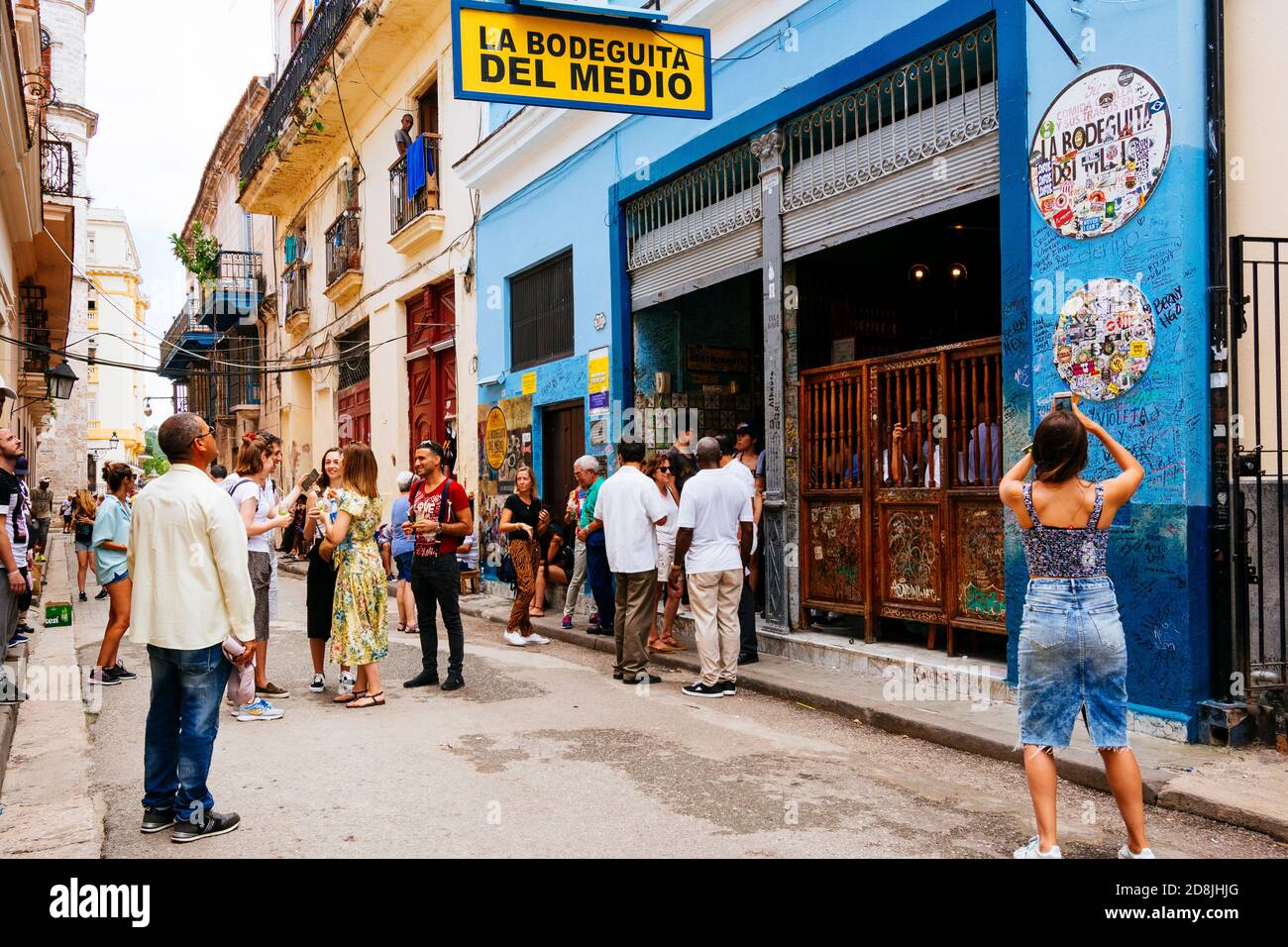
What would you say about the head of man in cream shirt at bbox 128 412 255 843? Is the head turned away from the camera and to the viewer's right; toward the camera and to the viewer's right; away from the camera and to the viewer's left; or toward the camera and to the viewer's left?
away from the camera and to the viewer's right

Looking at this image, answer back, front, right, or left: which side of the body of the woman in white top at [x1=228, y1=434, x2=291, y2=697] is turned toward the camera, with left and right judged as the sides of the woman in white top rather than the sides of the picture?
right

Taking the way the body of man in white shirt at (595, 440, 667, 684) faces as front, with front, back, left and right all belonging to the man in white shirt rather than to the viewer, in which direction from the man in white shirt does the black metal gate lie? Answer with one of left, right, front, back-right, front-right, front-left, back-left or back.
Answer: right

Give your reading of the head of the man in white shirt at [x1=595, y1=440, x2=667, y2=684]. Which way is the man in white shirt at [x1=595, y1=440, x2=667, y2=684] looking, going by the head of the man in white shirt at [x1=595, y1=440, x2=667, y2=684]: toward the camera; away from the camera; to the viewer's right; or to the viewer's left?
away from the camera

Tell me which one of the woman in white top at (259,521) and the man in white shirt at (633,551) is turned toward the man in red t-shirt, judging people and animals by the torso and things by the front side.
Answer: the woman in white top

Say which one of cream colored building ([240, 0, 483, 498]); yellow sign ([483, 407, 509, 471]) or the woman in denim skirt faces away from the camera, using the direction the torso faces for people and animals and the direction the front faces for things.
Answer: the woman in denim skirt

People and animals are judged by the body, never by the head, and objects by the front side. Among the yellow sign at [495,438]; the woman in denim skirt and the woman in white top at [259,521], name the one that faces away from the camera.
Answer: the woman in denim skirt

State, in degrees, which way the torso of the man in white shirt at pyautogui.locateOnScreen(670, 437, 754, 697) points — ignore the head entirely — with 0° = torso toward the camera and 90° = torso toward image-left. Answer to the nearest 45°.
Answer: approximately 135°

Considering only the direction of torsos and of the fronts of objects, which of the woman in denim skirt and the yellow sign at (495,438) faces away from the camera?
the woman in denim skirt

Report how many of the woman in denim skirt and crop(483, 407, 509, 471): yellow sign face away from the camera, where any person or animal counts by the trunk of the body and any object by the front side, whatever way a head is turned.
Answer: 1

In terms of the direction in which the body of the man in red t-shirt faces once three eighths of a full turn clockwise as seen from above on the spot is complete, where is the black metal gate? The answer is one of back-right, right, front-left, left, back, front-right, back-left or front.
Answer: back-right

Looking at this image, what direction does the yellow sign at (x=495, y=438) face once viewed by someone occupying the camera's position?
facing the viewer and to the left of the viewer

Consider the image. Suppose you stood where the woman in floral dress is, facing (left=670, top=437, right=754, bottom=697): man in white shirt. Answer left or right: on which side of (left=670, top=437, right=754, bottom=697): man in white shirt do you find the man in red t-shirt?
left

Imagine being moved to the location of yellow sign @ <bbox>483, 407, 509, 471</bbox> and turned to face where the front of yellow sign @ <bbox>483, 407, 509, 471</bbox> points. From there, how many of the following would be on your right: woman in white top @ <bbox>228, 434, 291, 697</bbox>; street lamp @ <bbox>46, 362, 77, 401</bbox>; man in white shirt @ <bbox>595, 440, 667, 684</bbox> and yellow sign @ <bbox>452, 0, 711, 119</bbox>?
1
